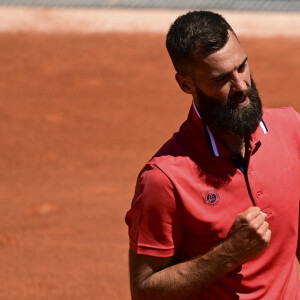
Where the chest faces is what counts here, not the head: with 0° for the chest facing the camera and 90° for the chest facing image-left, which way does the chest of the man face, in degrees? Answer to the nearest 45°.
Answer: approximately 315°

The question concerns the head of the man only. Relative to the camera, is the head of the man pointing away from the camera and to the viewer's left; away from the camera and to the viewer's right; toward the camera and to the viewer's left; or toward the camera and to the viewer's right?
toward the camera and to the viewer's right
